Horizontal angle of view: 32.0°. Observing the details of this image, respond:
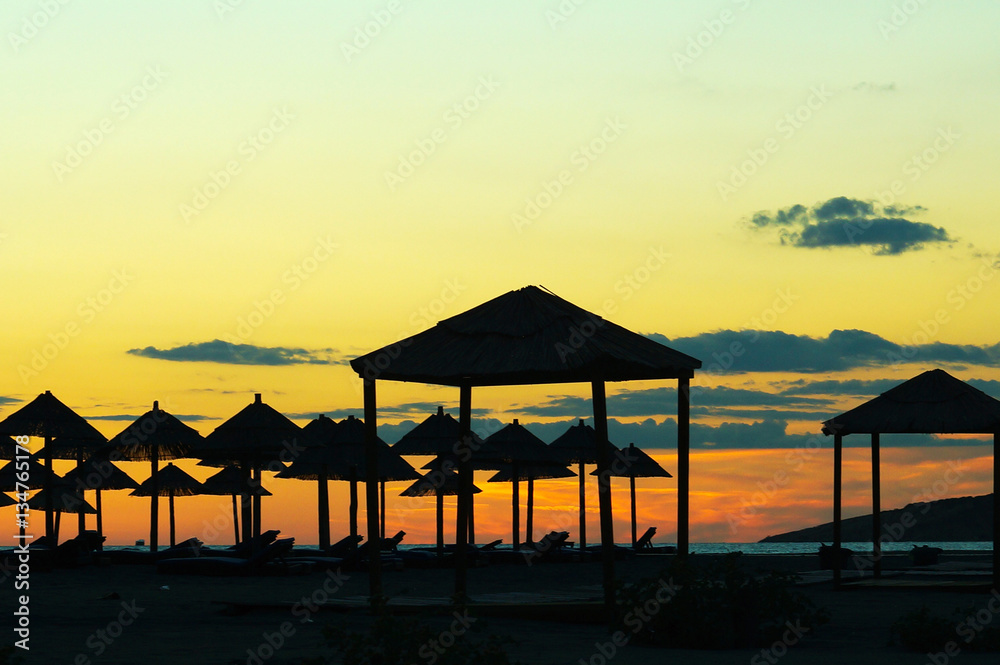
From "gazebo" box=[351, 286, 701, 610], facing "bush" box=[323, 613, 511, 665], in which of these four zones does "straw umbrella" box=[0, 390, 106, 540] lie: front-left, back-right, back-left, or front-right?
back-right

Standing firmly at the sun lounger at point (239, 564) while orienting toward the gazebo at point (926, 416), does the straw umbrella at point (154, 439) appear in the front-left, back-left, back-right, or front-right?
back-left

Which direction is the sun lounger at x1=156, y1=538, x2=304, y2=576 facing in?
to the viewer's left

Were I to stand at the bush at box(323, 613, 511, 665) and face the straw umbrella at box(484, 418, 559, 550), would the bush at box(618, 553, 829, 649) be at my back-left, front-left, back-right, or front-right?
front-right

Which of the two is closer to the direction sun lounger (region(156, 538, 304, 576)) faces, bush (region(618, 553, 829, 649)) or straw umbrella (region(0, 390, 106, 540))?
the straw umbrella

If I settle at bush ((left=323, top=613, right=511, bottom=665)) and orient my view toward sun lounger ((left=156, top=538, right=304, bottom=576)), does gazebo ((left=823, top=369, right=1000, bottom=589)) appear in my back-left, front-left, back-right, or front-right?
front-right

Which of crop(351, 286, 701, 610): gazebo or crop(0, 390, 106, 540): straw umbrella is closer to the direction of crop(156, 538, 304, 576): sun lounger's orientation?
the straw umbrella

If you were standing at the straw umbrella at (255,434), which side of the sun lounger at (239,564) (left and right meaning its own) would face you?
right

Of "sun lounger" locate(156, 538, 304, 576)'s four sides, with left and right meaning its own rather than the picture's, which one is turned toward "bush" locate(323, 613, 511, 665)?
left

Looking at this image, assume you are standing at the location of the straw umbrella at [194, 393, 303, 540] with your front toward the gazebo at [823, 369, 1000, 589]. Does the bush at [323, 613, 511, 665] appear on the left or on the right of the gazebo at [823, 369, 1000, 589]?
right

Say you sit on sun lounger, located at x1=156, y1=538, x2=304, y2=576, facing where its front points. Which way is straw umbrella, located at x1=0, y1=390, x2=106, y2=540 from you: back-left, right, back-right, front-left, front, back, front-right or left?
front-right
